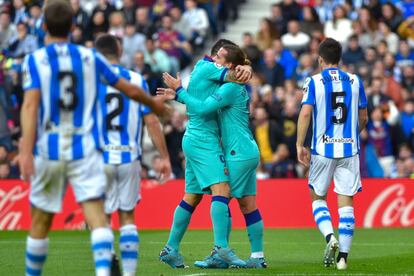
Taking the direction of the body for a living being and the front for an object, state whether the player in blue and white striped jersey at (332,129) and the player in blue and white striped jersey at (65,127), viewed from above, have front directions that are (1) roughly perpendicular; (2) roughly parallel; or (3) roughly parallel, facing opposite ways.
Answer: roughly parallel

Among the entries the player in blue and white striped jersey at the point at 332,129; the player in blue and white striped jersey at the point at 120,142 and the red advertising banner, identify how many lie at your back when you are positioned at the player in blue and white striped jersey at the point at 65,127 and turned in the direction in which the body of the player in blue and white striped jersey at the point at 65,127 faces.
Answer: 0

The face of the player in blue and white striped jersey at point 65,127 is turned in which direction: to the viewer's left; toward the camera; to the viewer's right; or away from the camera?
away from the camera

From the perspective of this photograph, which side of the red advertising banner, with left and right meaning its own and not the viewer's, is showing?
front

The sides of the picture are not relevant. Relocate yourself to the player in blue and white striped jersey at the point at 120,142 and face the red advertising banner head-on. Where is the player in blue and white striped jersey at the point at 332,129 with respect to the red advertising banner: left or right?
right

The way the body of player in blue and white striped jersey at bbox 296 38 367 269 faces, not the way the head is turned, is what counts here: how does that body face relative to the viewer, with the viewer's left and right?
facing away from the viewer

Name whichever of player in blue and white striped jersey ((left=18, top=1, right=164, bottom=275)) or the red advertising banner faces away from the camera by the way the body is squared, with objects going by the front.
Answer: the player in blue and white striped jersey

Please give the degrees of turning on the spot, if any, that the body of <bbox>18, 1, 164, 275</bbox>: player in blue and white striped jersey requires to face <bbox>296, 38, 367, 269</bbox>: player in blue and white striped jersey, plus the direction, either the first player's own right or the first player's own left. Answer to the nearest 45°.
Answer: approximately 45° to the first player's own right

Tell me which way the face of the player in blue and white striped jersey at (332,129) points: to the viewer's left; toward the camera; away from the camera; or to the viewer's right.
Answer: away from the camera

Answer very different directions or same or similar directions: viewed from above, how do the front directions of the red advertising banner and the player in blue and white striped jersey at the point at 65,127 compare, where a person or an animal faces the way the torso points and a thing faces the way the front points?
very different directions

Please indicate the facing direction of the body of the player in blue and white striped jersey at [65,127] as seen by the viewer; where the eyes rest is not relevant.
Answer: away from the camera

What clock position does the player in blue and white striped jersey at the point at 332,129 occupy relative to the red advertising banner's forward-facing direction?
The player in blue and white striped jersey is roughly at 12 o'clock from the red advertising banner.

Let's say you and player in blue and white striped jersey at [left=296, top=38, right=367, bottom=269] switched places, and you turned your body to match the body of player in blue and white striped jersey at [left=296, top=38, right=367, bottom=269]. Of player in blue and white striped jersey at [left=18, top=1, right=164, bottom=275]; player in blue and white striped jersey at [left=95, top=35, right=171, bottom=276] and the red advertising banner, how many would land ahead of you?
1

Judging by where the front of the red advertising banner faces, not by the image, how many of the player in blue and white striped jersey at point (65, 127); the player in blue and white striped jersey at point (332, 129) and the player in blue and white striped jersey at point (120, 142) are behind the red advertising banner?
0

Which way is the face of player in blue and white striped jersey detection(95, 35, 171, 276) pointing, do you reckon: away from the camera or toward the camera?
away from the camera

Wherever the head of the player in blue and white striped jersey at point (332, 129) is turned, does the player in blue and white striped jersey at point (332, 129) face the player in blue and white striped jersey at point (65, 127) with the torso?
no
